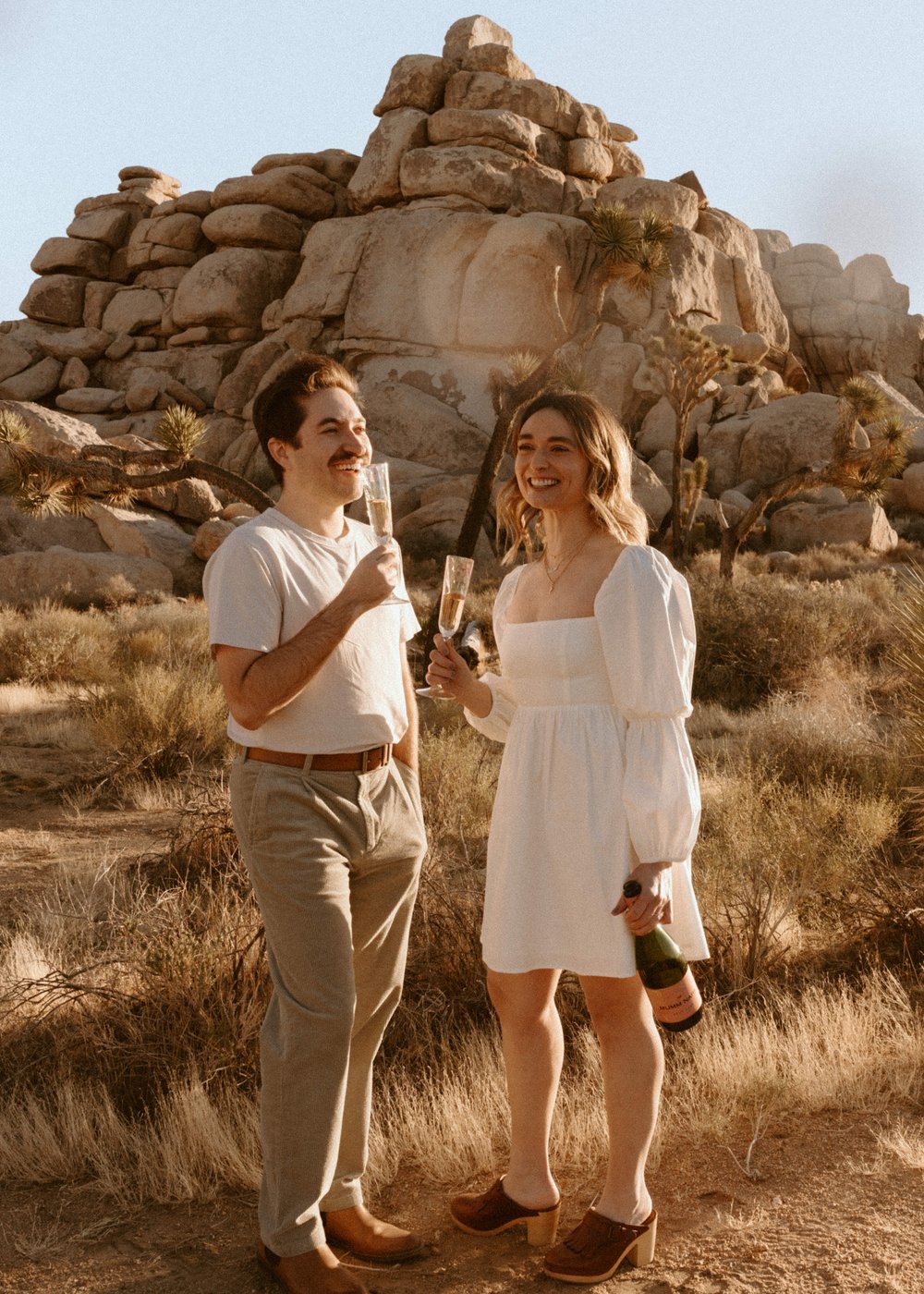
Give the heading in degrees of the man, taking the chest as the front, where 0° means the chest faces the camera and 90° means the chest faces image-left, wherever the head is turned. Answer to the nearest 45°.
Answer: approximately 315°

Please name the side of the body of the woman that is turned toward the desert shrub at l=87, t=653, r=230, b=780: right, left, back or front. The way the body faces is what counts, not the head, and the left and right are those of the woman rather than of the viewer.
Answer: right

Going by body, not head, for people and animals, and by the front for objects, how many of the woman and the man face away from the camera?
0

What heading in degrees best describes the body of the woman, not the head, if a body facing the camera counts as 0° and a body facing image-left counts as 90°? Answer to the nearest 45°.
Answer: approximately 45°

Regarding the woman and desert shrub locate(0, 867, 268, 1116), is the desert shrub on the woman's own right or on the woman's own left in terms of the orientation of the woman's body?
on the woman's own right

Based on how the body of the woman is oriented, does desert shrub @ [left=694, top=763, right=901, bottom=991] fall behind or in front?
behind

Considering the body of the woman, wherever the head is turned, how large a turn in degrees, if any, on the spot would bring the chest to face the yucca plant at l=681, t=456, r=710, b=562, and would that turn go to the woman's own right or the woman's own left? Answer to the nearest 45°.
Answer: approximately 135° to the woman's own right

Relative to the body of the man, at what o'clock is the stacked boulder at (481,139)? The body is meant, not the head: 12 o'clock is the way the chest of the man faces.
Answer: The stacked boulder is roughly at 8 o'clock from the man.
